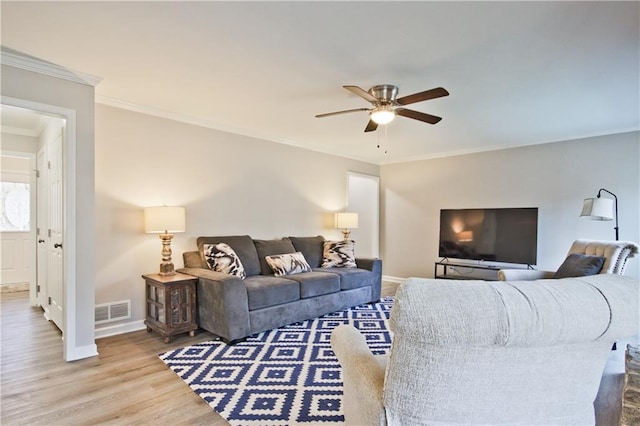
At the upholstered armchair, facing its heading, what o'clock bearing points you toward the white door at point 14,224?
The white door is roughly at 1 o'clock from the upholstered armchair.

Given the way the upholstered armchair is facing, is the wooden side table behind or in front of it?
in front

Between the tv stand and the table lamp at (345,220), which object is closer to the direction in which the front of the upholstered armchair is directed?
the table lamp

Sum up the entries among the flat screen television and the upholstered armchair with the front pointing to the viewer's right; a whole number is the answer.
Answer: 0

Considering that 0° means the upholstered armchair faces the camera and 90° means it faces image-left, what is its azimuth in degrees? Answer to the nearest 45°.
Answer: approximately 45°

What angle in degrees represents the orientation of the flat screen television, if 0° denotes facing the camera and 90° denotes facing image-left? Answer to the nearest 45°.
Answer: approximately 45°

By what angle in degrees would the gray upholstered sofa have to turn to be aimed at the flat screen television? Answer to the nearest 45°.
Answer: approximately 45° to its left

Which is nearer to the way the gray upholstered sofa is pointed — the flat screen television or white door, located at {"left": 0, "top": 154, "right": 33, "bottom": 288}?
the flat screen television

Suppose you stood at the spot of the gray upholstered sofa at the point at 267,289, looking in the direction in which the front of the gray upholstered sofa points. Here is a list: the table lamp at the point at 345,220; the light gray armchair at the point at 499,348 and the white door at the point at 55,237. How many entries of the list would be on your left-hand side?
1

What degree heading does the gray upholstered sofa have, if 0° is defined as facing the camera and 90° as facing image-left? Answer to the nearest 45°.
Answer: approximately 315°

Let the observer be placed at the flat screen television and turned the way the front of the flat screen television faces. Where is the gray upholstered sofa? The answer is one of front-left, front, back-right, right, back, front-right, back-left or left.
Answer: front

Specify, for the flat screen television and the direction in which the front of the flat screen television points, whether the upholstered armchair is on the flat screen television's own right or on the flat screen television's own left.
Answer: on the flat screen television's own left

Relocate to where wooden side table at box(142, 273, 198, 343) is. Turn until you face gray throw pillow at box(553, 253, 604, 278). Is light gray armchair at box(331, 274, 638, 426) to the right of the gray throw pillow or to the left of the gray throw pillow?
right

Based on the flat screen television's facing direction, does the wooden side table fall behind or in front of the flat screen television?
in front
